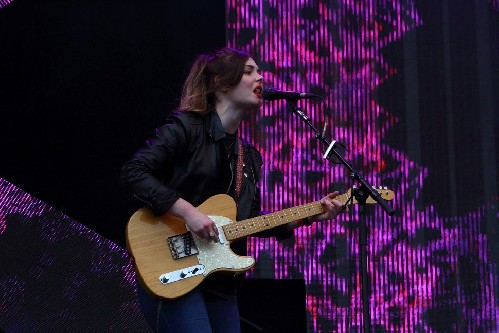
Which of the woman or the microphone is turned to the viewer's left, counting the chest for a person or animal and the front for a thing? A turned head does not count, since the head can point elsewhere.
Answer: the microphone

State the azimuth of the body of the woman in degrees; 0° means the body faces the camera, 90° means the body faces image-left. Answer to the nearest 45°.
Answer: approximately 315°

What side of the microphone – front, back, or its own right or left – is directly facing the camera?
left

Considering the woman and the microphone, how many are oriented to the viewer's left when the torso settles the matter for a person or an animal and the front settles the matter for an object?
1
